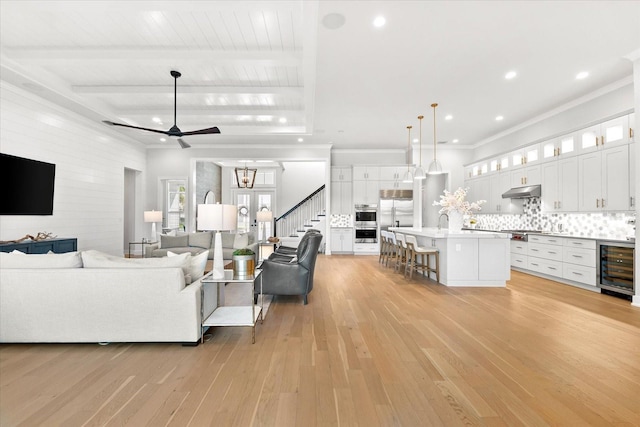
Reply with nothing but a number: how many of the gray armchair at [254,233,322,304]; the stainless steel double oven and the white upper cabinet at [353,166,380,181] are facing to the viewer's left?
1

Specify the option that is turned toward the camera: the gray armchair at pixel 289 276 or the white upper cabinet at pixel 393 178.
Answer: the white upper cabinet

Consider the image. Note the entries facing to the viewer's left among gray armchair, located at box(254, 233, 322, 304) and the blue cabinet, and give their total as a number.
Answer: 1

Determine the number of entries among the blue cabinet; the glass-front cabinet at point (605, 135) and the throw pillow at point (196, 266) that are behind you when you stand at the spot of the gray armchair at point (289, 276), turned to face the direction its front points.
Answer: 1

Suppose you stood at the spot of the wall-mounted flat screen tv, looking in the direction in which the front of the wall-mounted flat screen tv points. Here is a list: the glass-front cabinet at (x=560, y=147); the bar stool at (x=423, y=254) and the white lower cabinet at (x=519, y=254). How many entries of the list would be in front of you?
3

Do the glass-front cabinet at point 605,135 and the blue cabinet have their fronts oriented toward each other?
yes

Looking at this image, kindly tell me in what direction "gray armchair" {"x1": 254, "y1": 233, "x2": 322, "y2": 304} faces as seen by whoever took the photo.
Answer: facing to the left of the viewer

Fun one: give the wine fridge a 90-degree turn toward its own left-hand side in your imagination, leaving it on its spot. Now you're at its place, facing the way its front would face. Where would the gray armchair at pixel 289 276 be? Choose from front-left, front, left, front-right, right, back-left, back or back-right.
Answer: right

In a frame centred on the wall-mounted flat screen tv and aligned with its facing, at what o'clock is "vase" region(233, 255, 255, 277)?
The vase is roughly at 1 o'clock from the wall-mounted flat screen tv.

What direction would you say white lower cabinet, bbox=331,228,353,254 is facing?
toward the camera

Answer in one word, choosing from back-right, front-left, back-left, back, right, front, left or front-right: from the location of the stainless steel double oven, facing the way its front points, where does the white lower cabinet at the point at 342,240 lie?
right

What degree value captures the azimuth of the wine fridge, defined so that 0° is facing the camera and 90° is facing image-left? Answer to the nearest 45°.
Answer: approximately 45°

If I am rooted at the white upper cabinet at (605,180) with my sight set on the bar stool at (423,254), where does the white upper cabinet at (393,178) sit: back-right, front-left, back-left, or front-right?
front-right

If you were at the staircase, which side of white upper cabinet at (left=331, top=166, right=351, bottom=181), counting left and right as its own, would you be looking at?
right

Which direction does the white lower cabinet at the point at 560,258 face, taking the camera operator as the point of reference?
facing the viewer and to the left of the viewer

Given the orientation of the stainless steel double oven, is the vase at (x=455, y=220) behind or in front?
in front

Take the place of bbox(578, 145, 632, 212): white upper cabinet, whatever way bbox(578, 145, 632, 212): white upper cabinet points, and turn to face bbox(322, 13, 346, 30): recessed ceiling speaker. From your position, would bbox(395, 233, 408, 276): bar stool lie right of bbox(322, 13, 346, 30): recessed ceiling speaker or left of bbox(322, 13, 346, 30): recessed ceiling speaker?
right

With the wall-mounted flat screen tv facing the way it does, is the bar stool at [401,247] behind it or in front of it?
in front

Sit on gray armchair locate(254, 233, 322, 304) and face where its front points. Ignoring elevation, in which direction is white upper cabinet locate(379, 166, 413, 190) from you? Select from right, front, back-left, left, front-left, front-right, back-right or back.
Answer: back-right

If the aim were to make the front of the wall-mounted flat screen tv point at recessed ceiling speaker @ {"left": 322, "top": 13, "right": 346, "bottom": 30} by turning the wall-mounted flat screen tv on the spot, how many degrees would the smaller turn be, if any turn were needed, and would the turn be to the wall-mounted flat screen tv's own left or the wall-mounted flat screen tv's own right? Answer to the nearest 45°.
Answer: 0° — it already faces it
